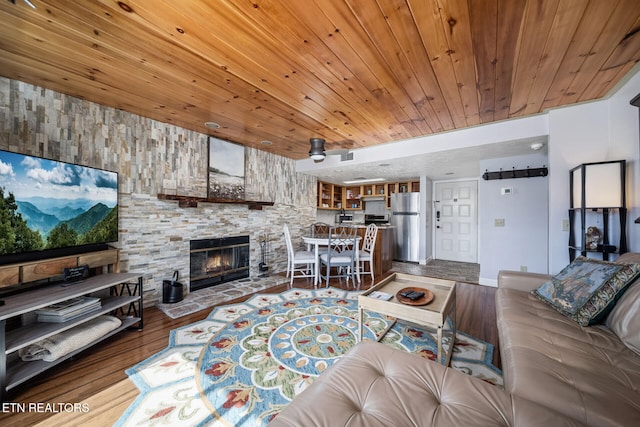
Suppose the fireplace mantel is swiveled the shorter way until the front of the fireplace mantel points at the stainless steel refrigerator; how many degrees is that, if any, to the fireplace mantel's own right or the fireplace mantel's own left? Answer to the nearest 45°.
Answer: approximately 45° to the fireplace mantel's own left

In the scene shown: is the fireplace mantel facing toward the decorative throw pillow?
yes

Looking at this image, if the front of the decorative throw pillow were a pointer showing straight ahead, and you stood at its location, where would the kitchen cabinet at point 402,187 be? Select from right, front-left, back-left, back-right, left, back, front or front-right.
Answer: right

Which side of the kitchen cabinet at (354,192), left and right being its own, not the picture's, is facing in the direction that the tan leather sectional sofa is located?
front

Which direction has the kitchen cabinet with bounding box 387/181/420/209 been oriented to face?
toward the camera

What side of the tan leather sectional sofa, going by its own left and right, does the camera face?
left

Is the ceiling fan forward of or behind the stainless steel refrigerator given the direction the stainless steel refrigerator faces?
forward

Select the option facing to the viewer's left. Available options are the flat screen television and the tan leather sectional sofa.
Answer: the tan leather sectional sofa

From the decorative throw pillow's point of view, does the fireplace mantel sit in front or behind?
in front

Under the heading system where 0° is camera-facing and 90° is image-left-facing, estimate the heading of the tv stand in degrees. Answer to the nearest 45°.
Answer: approximately 315°

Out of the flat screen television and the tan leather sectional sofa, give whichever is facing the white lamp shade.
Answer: the flat screen television

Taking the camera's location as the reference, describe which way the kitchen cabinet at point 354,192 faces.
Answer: facing the viewer

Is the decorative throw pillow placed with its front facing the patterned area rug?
yes

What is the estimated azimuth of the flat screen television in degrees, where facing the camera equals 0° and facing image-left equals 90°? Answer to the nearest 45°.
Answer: approximately 315°

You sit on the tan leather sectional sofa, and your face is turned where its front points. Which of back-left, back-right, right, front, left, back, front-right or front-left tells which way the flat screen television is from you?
front

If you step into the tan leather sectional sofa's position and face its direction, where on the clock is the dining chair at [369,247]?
The dining chair is roughly at 2 o'clock from the tan leather sectional sofa.

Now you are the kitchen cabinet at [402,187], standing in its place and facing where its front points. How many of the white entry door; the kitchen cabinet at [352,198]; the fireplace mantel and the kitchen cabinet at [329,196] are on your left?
1

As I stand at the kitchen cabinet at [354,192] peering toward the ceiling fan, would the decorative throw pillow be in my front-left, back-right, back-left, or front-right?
front-left

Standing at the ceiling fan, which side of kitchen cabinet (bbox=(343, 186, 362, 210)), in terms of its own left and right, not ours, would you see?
front
